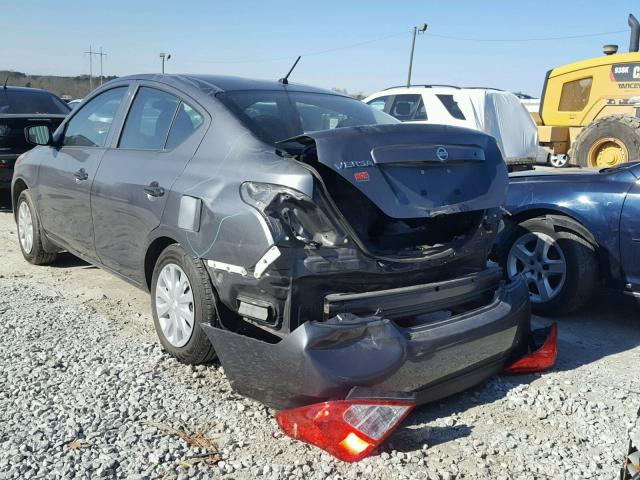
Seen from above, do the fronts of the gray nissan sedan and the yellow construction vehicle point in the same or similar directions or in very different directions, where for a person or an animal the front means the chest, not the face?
very different directions

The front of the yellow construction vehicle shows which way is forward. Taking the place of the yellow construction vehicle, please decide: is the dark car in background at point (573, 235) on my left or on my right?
on my right

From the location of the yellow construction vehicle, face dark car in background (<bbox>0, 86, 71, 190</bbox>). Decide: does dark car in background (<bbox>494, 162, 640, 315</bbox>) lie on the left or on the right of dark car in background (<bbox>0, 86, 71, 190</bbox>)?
left

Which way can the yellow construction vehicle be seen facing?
to the viewer's right

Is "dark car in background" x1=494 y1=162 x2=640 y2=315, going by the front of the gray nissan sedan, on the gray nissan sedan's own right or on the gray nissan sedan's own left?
on the gray nissan sedan's own right

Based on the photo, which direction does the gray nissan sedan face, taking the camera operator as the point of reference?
facing away from the viewer and to the left of the viewer

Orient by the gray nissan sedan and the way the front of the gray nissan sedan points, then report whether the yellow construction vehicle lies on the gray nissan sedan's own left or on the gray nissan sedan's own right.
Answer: on the gray nissan sedan's own right

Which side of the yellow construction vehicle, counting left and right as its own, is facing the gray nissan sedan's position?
right

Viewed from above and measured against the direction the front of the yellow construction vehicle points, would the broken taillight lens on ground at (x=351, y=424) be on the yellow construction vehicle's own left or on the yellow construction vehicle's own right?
on the yellow construction vehicle's own right
